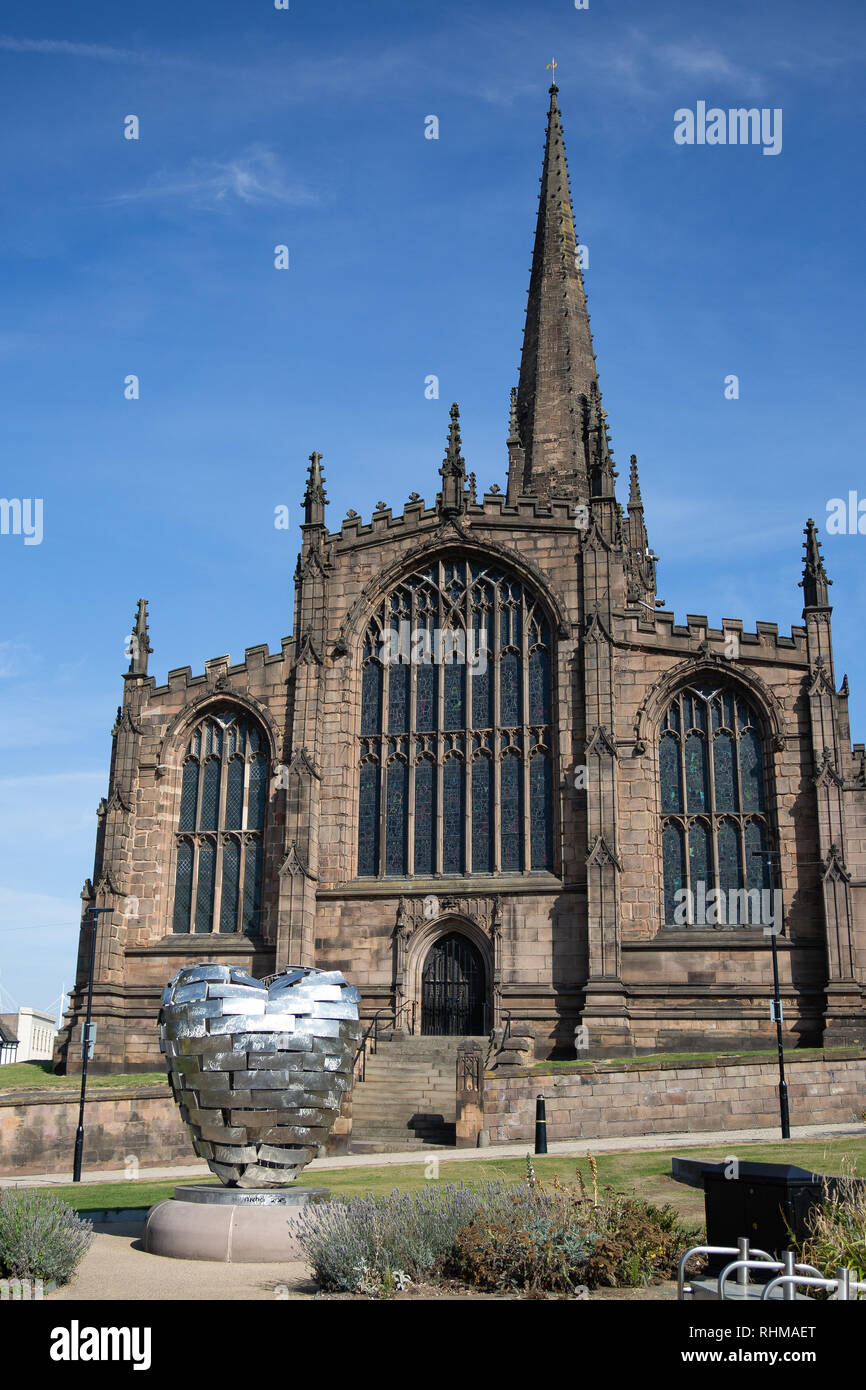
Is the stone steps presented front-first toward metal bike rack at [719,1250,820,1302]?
yes

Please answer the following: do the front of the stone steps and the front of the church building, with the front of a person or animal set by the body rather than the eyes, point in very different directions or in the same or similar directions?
same or similar directions

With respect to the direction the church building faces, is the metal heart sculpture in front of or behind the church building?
in front

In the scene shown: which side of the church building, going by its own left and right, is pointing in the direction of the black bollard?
front

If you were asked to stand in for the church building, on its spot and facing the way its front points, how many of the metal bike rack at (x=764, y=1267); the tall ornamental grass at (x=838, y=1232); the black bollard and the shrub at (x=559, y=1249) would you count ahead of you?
4

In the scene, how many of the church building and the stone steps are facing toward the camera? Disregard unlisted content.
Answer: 2

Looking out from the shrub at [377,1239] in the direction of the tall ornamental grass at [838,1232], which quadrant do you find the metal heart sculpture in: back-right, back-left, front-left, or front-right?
back-left

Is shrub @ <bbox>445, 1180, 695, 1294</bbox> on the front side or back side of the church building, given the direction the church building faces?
on the front side

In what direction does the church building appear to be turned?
toward the camera

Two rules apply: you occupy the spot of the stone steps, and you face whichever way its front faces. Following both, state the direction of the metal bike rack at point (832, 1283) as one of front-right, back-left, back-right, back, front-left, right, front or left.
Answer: front

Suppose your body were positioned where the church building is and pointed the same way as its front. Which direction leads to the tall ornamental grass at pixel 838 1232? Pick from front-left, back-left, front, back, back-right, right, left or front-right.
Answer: front

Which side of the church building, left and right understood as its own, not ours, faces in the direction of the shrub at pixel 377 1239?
front

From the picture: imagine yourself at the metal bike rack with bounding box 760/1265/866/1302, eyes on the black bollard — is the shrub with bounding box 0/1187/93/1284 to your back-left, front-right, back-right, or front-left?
front-left

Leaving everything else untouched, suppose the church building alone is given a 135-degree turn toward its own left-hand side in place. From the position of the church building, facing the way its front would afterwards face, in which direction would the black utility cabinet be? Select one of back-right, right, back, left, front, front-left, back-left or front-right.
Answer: back-right
